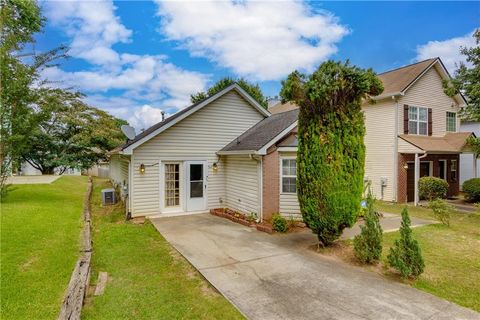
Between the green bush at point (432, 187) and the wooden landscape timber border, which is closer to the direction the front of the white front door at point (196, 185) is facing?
the wooden landscape timber border

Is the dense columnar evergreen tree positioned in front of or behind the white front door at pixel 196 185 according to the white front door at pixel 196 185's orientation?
in front

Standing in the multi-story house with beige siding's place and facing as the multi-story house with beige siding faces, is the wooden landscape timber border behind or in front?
in front

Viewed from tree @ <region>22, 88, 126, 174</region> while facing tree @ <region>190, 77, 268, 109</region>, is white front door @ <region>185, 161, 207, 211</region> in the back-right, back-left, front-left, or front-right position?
front-right

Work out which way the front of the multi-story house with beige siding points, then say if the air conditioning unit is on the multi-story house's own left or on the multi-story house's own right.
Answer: on the multi-story house's own right

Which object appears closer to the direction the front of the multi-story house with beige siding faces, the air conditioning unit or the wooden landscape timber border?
the wooden landscape timber border

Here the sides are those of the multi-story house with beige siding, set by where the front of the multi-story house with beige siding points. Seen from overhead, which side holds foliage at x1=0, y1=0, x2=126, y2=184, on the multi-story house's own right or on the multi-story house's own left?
on the multi-story house's own right

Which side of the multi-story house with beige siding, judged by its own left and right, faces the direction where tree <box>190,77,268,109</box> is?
back

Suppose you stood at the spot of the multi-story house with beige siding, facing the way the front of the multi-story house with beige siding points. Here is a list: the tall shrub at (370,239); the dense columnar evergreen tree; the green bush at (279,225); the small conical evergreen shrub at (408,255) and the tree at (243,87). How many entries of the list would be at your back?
1

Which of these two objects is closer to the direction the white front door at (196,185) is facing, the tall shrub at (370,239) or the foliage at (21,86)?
the tall shrub

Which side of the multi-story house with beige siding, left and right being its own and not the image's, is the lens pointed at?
front

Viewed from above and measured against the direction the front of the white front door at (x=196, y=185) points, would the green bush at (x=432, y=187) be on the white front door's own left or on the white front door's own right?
on the white front door's own left

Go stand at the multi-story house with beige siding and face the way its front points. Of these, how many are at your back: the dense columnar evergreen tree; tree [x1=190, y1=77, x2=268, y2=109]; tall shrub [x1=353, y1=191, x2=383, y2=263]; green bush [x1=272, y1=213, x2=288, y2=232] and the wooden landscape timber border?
1

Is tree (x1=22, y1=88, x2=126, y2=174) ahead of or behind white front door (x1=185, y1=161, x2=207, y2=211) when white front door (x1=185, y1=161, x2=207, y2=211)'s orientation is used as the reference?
behind

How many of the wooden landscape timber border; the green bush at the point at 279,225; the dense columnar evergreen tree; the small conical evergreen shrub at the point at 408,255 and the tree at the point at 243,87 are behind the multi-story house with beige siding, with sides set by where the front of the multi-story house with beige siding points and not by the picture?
1

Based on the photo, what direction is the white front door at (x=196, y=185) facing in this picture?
toward the camera
